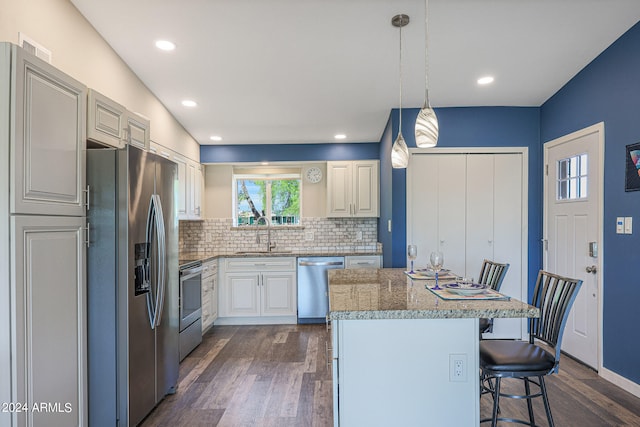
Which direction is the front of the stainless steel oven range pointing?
to the viewer's right

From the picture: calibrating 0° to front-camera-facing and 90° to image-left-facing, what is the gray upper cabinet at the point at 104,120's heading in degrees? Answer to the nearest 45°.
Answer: approximately 315°

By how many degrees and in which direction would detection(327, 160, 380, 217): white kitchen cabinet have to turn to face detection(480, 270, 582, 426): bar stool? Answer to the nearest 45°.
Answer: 0° — it already faces it

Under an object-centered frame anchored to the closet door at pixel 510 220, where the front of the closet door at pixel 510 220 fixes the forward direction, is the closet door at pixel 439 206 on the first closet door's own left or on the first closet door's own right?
on the first closet door's own right

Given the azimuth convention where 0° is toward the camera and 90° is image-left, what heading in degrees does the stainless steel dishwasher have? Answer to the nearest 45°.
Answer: approximately 0°
